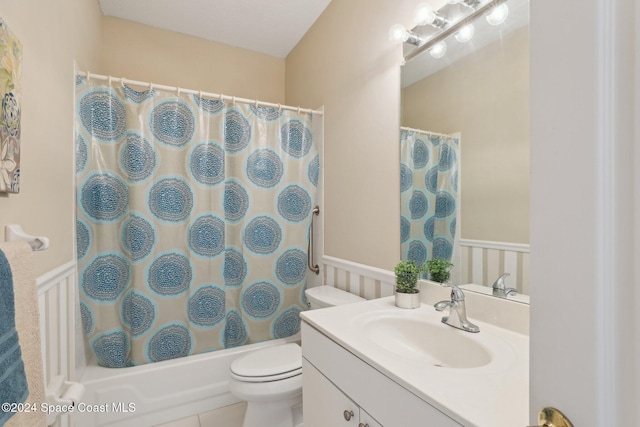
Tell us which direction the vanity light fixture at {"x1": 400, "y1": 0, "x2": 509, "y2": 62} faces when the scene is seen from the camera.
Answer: facing the viewer and to the left of the viewer

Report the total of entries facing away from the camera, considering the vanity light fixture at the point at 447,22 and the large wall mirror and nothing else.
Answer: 0

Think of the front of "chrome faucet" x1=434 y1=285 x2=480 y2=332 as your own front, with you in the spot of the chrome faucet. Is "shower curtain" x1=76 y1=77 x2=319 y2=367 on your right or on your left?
on your right

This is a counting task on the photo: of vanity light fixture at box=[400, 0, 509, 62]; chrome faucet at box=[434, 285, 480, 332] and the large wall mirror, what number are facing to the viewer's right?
0

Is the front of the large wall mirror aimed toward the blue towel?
yes

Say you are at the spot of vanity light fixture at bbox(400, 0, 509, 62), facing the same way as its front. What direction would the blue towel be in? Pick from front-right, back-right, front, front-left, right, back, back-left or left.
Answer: front

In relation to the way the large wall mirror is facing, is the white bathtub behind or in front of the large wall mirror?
in front
